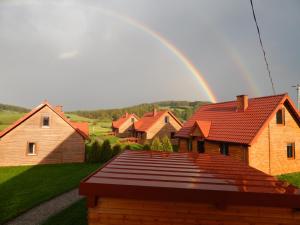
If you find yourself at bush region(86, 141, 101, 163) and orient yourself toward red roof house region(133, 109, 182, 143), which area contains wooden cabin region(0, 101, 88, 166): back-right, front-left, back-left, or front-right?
back-left

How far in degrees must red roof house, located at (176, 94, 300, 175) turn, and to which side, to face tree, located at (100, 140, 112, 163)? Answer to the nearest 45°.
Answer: approximately 45° to its right

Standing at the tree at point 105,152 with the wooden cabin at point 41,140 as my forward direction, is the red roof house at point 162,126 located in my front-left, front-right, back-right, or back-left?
back-right

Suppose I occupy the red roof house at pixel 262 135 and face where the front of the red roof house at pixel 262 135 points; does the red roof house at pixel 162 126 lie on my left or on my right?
on my right

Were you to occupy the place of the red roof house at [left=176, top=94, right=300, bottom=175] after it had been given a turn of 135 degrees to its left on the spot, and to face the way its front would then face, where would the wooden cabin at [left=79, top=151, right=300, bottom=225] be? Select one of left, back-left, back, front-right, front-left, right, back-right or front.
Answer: right

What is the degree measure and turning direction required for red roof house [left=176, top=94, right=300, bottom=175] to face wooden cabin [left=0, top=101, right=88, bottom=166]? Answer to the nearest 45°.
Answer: approximately 45° to its right

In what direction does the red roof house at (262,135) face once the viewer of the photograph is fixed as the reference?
facing the viewer and to the left of the viewer

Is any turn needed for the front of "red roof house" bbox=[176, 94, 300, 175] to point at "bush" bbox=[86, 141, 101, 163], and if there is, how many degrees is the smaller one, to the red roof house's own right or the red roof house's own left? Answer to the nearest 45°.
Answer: approximately 45° to the red roof house's own right

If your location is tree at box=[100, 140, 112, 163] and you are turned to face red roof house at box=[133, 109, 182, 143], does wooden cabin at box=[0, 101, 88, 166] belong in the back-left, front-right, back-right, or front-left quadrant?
back-left

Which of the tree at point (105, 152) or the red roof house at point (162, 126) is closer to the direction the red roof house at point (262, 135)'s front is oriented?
the tree
